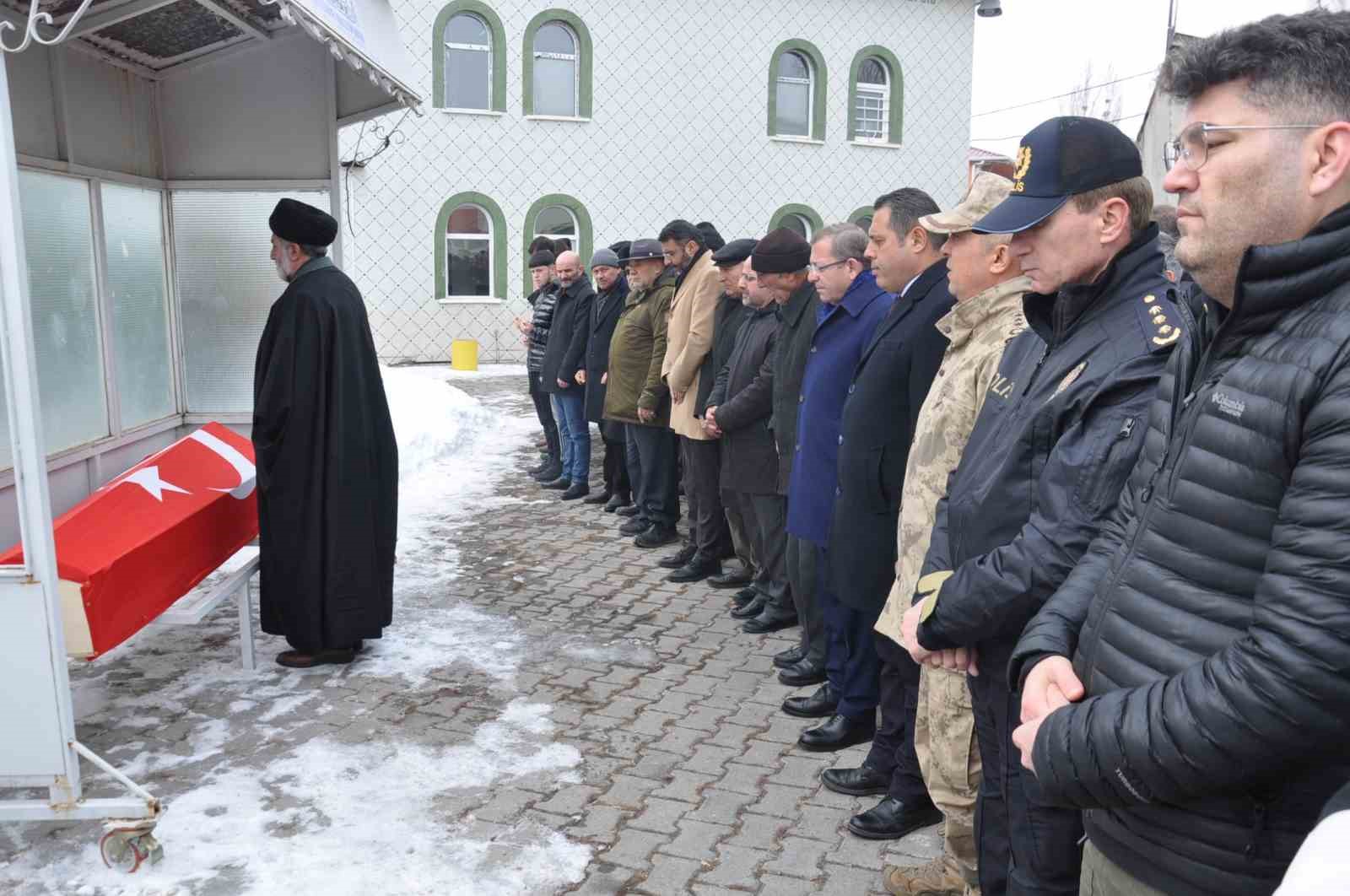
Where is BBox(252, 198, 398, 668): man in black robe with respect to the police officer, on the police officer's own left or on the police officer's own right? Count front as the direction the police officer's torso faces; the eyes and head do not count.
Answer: on the police officer's own right

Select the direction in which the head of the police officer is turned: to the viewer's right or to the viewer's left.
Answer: to the viewer's left

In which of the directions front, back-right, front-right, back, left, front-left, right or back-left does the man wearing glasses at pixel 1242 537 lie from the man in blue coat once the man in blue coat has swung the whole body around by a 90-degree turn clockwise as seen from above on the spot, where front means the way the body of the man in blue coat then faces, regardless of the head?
back

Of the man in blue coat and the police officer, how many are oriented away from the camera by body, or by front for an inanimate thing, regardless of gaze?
0

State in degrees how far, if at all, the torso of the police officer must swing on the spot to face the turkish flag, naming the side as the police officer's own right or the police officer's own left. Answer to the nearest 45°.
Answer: approximately 45° to the police officer's own right

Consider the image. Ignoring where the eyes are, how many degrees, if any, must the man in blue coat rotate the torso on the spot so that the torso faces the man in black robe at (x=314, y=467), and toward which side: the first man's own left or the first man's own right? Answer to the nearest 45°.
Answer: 0° — they already face them

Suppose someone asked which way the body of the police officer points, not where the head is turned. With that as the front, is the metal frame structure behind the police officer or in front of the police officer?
in front

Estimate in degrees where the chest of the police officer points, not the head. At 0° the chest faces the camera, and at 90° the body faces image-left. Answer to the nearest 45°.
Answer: approximately 45°

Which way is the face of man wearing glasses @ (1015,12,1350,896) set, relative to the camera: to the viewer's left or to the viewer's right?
to the viewer's left

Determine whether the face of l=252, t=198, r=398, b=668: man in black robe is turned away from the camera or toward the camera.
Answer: away from the camera

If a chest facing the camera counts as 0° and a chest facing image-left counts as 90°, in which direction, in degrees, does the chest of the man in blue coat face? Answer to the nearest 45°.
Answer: approximately 90°

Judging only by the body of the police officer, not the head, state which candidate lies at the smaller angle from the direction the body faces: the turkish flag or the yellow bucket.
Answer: the turkish flag
